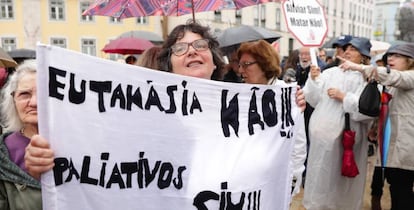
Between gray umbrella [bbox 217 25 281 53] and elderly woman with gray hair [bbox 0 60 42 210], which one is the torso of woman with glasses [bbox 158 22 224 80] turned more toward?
the elderly woman with gray hair

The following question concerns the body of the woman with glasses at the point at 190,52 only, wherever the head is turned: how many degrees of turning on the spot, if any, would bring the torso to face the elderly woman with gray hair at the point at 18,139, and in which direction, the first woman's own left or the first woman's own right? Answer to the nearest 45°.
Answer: approximately 45° to the first woman's own right

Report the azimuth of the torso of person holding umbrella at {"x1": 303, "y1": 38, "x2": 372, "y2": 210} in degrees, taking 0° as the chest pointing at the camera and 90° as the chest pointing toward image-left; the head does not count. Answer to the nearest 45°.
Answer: approximately 45°
